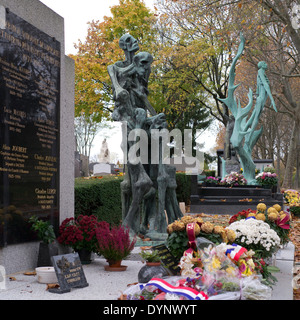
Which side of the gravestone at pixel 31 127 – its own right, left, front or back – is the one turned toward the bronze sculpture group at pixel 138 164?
left

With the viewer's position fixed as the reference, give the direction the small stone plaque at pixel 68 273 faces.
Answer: facing the viewer and to the right of the viewer

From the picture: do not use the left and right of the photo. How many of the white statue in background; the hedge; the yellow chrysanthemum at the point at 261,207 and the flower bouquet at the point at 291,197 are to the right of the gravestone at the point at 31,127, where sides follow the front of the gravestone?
0

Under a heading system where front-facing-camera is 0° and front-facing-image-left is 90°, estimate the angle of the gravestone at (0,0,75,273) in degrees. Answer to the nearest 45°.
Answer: approximately 315°

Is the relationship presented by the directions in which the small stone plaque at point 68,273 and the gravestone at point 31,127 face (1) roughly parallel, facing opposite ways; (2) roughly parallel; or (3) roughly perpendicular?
roughly parallel

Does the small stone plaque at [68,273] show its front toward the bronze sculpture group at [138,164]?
no

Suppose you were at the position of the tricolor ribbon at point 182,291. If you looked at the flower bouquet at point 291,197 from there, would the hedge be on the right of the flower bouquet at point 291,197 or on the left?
left

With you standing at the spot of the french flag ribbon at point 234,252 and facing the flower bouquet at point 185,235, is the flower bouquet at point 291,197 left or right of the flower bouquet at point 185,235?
right

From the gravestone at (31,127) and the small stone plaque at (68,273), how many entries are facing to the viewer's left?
0

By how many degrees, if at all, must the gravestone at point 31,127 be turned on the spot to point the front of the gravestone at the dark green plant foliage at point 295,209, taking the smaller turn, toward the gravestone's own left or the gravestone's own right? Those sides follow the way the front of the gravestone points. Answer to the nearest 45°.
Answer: approximately 90° to the gravestone's own left

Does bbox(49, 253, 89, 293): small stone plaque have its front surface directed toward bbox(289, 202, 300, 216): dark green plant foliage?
no

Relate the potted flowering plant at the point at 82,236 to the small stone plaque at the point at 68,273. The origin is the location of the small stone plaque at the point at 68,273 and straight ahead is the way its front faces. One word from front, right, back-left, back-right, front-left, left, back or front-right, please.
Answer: back-left

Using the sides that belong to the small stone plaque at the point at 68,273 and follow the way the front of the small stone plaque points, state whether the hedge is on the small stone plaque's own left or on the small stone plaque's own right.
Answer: on the small stone plaque's own left

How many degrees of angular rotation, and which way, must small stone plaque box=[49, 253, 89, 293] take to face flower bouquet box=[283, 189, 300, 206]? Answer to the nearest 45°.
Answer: approximately 90° to its left
